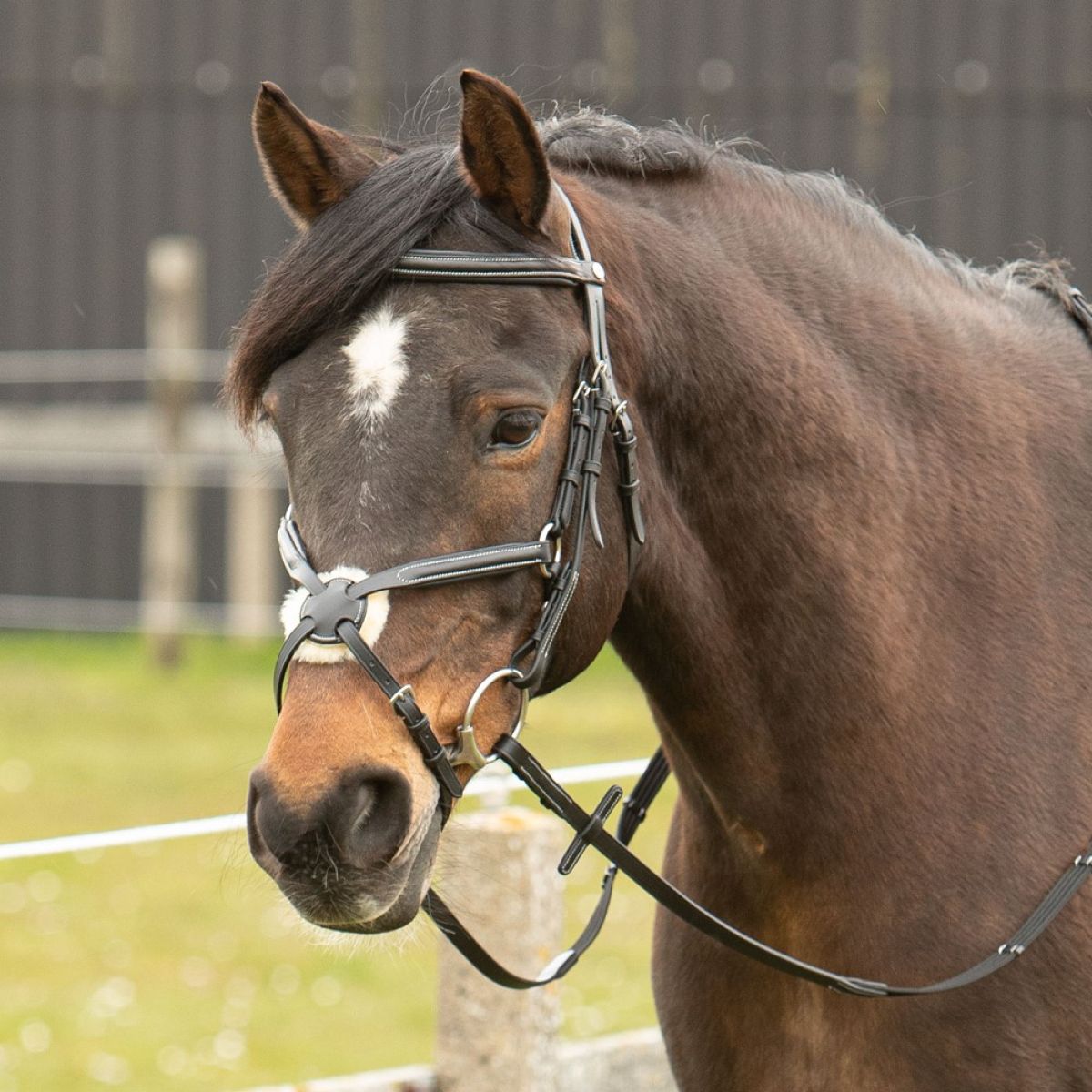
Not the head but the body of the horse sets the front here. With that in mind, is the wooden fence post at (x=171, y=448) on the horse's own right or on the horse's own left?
on the horse's own right

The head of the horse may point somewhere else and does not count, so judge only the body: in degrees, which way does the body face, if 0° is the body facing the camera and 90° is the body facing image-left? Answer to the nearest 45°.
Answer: approximately 45°

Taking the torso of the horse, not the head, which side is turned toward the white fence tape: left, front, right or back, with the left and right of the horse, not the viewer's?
right

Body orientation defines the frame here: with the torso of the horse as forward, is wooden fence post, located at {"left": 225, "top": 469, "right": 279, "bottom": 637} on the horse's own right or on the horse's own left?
on the horse's own right
